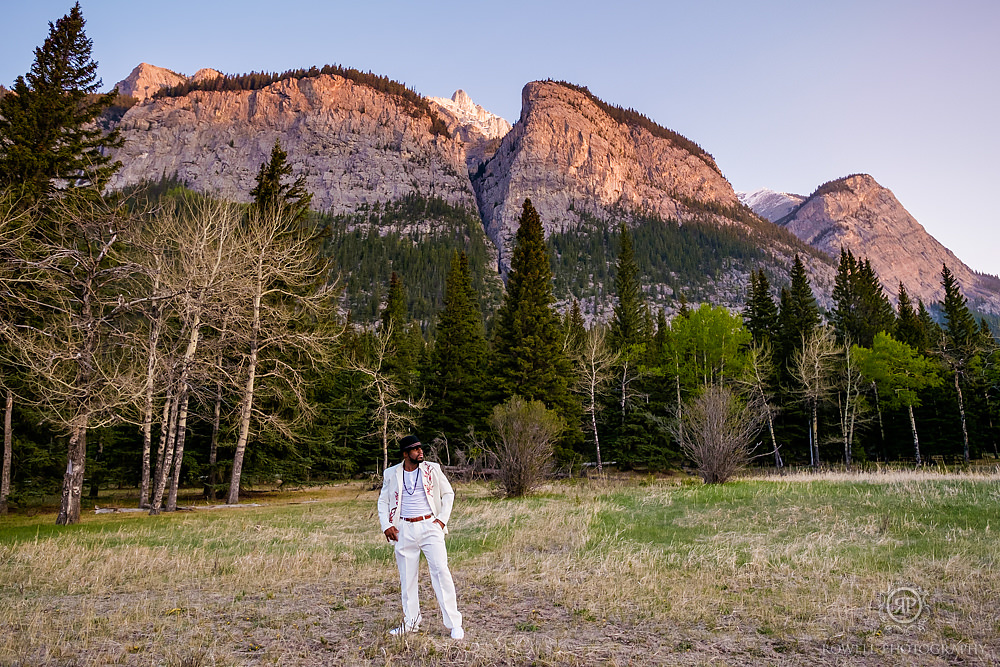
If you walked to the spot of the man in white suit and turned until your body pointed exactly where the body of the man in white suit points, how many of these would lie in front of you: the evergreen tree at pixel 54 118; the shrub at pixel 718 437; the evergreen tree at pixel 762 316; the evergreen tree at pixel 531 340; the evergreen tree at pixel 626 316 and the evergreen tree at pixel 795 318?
0

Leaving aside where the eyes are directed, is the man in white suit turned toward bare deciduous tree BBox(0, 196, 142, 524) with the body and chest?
no

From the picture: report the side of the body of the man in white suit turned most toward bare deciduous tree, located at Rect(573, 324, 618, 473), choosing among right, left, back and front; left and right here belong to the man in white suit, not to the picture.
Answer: back

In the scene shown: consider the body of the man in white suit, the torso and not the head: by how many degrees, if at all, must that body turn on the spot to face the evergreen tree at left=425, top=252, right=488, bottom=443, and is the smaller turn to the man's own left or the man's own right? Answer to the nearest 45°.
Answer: approximately 180°

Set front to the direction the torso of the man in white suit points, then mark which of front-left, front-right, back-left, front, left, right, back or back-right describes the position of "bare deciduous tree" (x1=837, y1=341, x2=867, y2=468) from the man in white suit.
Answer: back-left

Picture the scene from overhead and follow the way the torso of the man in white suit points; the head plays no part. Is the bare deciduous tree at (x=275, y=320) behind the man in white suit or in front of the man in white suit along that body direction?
behind

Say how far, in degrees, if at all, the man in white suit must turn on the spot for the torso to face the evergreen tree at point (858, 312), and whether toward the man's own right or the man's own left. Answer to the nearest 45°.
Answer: approximately 135° to the man's own left

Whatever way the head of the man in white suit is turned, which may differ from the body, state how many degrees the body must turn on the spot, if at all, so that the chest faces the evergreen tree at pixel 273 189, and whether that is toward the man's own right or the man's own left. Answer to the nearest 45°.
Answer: approximately 180°

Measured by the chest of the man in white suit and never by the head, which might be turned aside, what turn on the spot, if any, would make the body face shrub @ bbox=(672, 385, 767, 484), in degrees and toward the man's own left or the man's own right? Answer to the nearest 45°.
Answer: approximately 135° to the man's own left

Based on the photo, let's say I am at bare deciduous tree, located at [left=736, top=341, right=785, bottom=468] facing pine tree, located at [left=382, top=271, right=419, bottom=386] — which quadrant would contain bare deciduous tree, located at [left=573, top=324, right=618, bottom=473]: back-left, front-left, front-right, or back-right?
front-left

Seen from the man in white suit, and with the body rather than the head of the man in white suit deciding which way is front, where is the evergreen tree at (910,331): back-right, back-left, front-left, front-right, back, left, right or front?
back-left

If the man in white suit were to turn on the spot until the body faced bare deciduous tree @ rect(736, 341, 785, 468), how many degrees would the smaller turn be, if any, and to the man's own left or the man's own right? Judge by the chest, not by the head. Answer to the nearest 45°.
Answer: approximately 135° to the man's own left

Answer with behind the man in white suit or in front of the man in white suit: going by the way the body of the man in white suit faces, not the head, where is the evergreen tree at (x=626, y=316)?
behind

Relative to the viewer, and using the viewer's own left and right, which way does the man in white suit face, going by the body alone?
facing the viewer

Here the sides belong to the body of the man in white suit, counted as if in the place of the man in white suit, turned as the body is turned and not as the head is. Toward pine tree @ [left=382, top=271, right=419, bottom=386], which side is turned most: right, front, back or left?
back
